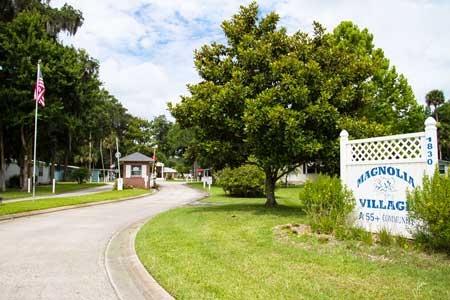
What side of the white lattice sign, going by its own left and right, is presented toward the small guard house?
right

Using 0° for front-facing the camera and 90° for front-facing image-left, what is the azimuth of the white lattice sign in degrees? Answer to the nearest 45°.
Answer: approximately 45°

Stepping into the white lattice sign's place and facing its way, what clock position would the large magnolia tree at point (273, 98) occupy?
The large magnolia tree is roughly at 3 o'clock from the white lattice sign.

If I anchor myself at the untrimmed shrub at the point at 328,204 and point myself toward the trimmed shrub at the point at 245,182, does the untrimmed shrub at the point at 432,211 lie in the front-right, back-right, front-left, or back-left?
back-right

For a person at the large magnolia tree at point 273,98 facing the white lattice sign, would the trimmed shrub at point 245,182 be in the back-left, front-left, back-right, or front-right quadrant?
back-left
